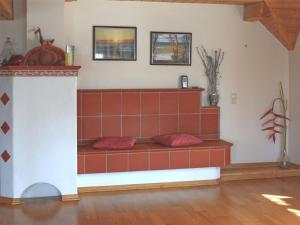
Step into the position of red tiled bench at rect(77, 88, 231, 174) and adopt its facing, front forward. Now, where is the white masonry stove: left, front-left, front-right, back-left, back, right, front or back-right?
front-right

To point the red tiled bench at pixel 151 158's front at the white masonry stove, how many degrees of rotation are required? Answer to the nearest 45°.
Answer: approximately 45° to its right

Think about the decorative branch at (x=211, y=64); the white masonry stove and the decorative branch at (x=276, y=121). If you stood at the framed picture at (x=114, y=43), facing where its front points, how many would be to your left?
2

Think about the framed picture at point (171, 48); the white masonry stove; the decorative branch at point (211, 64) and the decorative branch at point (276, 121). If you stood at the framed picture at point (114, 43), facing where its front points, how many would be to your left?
3

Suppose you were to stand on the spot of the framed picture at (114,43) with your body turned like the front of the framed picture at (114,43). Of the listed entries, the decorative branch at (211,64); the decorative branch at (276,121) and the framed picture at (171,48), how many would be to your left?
3

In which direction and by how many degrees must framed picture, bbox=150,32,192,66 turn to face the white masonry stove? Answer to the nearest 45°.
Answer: approximately 45° to its right
